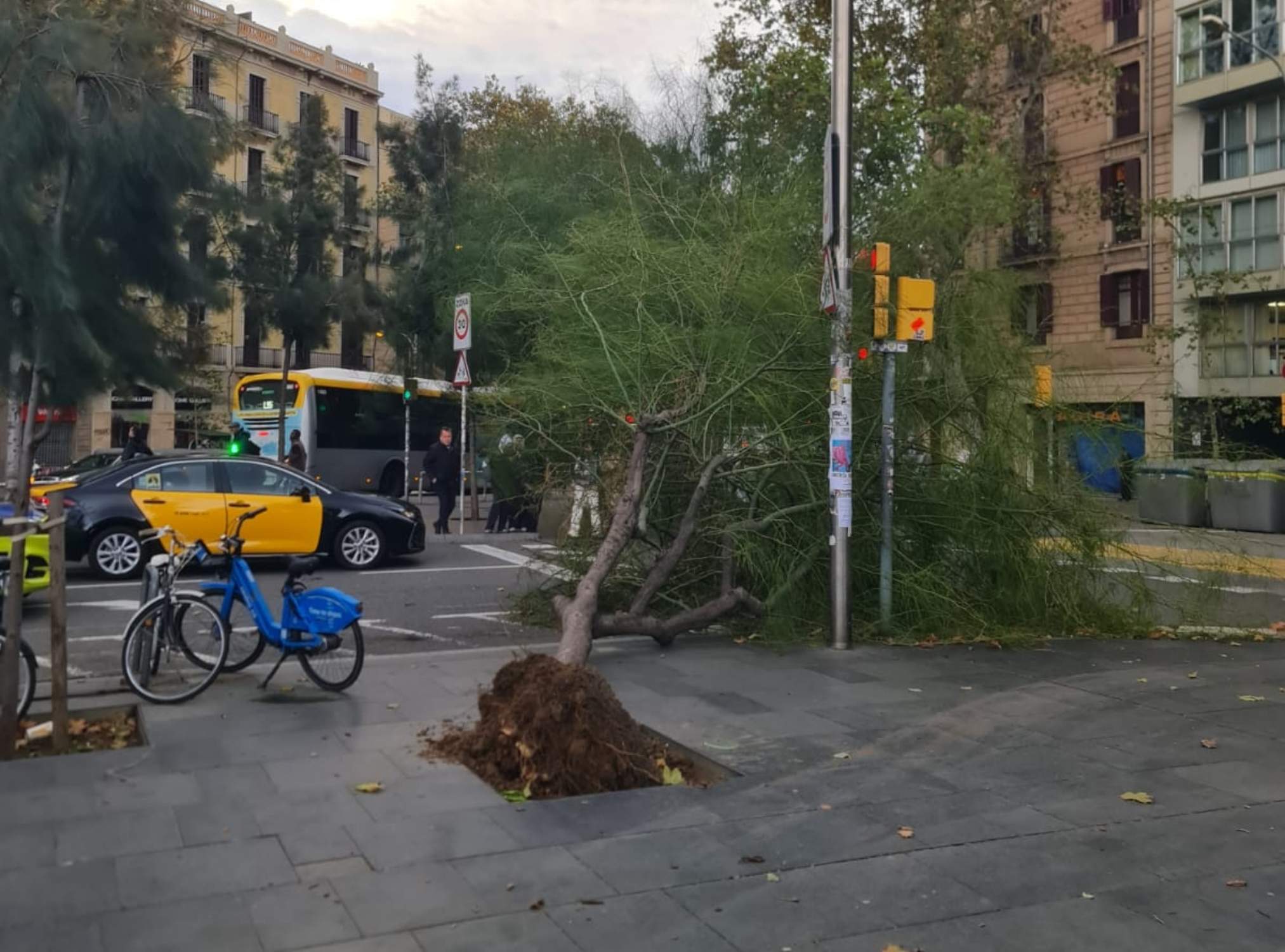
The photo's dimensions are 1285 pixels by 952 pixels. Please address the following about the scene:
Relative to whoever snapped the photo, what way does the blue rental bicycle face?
facing away from the viewer and to the left of the viewer

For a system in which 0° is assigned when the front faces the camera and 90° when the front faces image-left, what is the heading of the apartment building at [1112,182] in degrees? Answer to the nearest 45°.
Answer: approximately 45°

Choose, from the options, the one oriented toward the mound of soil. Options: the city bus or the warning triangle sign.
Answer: the warning triangle sign

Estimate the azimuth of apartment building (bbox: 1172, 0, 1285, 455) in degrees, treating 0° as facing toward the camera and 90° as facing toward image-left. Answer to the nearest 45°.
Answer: approximately 45°
